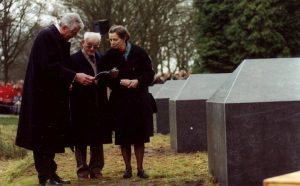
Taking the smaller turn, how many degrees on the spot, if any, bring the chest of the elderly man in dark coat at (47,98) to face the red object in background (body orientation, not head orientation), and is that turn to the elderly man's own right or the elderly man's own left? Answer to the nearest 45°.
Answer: approximately 90° to the elderly man's own left

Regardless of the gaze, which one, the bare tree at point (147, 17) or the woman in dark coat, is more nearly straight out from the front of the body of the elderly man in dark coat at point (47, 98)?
the woman in dark coat

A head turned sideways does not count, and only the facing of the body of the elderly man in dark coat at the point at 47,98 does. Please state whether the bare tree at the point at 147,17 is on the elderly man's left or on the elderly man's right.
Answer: on the elderly man's left

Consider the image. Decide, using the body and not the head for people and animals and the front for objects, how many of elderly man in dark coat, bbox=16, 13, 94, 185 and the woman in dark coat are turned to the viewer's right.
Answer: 1

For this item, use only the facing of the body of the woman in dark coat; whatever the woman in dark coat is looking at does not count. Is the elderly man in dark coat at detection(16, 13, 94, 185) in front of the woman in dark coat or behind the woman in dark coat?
in front

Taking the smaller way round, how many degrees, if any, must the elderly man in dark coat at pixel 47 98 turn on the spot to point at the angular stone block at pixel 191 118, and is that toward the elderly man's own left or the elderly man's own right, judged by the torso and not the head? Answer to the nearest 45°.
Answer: approximately 45° to the elderly man's own left

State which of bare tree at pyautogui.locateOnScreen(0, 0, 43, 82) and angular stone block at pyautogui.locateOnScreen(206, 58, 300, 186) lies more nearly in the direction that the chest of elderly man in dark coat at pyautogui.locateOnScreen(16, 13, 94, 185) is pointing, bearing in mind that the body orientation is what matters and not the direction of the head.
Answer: the angular stone block

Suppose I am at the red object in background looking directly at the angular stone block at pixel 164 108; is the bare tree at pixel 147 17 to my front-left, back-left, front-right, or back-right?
front-left

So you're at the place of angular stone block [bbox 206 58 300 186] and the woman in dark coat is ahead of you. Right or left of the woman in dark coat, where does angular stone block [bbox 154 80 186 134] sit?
right

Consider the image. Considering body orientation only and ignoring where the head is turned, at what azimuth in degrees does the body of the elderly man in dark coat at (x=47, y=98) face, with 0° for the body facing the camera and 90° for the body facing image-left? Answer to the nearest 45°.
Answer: approximately 270°

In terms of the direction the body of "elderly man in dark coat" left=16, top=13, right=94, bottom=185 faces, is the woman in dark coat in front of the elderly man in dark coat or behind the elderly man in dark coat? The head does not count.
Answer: in front
